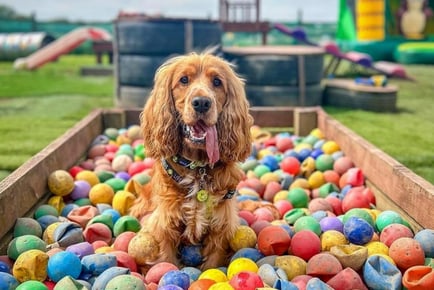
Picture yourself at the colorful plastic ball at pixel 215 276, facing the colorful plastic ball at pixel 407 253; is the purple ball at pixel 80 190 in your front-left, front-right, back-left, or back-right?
back-left

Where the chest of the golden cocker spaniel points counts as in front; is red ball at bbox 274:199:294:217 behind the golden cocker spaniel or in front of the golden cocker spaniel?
behind

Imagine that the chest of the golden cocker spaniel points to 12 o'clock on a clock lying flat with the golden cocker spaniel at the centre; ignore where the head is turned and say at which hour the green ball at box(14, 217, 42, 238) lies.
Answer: The green ball is roughly at 3 o'clock from the golden cocker spaniel.

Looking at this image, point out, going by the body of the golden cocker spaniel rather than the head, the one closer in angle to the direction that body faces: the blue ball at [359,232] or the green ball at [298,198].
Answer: the blue ball

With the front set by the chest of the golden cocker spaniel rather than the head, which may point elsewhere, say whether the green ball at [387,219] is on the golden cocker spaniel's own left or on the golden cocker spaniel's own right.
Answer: on the golden cocker spaniel's own left

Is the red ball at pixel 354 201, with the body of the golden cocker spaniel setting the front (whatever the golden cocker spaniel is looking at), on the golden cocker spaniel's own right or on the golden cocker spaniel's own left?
on the golden cocker spaniel's own left

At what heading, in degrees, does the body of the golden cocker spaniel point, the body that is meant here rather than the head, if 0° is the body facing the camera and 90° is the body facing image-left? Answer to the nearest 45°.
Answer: approximately 0°

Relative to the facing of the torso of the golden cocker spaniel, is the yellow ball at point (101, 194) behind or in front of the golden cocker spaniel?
behind
